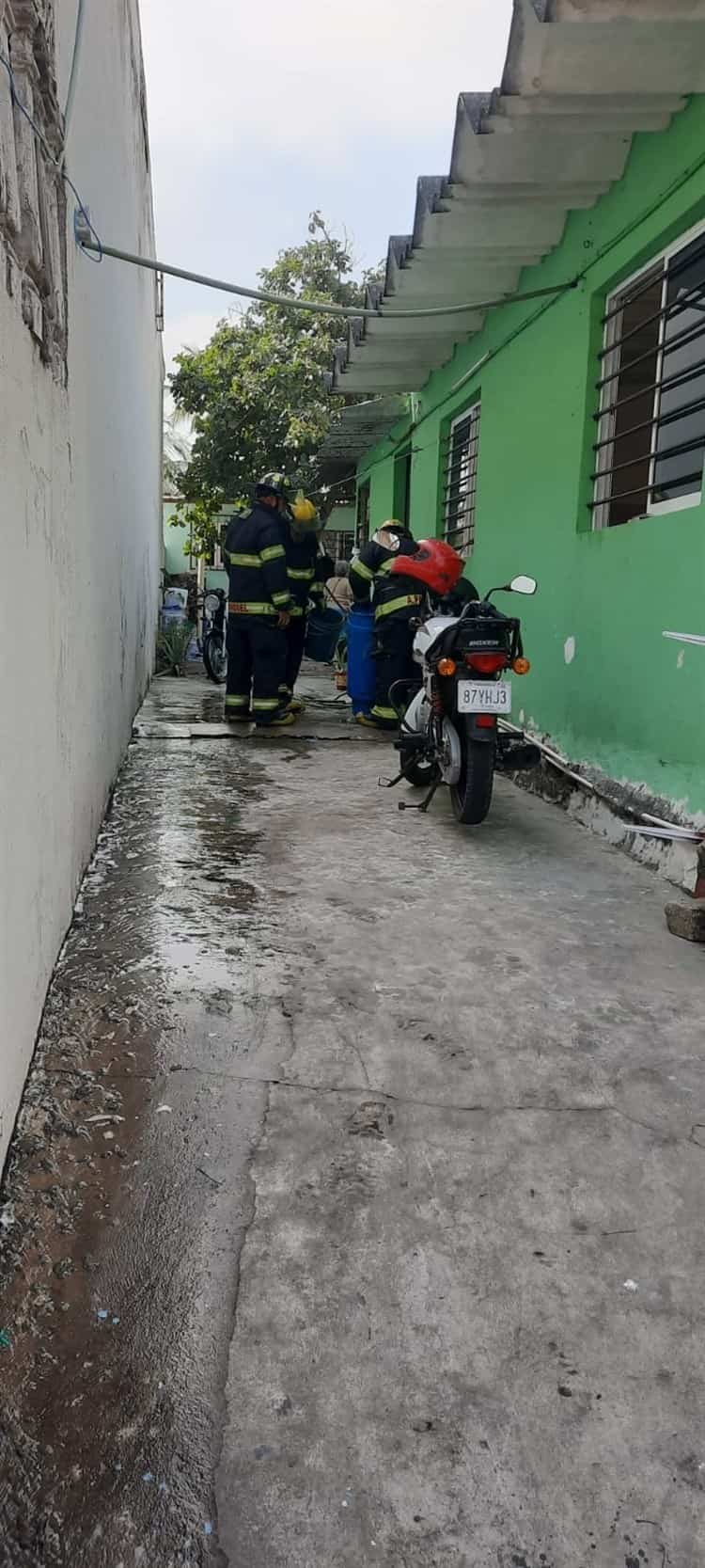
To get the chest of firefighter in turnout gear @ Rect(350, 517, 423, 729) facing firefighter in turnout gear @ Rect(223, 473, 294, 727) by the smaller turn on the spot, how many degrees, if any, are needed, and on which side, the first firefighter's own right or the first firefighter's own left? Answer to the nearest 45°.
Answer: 0° — they already face them

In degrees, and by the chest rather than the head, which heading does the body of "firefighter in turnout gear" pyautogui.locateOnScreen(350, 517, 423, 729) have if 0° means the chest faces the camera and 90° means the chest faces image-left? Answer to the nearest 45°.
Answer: approximately 90°

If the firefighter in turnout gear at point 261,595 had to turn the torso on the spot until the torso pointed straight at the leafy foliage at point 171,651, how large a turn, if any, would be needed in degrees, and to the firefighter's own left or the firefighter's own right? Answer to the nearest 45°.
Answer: approximately 45° to the firefighter's own left
